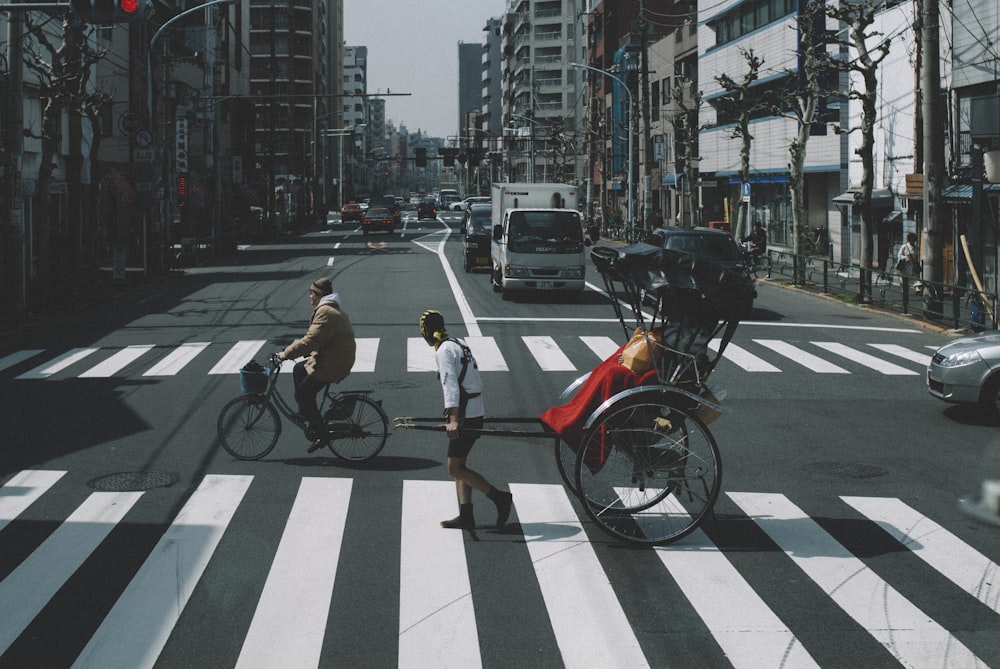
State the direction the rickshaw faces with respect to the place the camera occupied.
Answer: facing to the left of the viewer

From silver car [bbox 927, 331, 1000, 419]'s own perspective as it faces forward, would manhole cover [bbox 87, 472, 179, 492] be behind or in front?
in front

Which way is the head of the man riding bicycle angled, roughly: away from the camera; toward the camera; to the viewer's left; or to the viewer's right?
to the viewer's left

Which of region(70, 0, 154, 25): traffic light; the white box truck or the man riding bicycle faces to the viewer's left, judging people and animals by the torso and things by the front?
the man riding bicycle

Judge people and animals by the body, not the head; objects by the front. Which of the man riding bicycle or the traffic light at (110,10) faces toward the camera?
the traffic light

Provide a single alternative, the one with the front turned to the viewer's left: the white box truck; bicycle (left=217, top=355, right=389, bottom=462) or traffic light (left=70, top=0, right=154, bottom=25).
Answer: the bicycle

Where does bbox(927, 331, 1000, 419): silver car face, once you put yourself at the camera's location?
facing the viewer and to the left of the viewer

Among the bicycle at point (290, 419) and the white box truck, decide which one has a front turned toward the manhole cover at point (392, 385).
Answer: the white box truck

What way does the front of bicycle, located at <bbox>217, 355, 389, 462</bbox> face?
to the viewer's left

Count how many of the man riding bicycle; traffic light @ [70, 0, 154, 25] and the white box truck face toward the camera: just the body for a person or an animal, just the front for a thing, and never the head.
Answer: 2

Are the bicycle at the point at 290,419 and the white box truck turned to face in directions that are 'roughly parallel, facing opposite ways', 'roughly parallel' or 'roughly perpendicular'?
roughly perpendicular

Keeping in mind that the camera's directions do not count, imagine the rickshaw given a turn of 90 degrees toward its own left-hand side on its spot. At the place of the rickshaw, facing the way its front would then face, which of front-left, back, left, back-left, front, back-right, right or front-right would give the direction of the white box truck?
back

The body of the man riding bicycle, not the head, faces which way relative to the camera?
to the viewer's left

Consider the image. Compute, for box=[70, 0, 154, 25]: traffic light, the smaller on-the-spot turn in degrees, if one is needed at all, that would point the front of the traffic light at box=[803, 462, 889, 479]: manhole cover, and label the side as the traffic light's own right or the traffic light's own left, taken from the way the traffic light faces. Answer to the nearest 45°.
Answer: approximately 45° to the traffic light's own left

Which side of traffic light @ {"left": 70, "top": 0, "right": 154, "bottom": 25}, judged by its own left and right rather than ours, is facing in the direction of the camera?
front

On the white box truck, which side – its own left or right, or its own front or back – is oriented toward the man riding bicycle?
front
